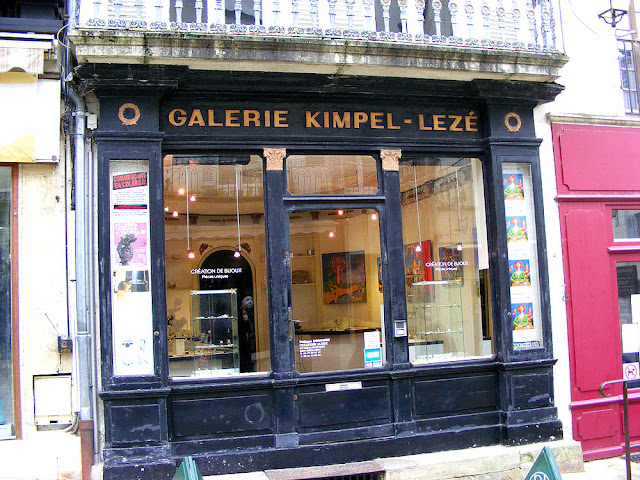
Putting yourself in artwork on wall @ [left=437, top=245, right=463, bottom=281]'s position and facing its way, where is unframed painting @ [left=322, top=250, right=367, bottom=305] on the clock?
The unframed painting is roughly at 2 o'clock from the artwork on wall.

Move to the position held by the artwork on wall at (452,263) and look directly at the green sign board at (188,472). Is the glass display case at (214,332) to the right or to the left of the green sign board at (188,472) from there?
right

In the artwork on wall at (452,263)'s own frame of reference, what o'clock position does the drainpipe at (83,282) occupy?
The drainpipe is roughly at 2 o'clock from the artwork on wall.

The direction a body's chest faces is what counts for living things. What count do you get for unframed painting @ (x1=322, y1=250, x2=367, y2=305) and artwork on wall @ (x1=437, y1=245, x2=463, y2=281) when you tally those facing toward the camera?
2

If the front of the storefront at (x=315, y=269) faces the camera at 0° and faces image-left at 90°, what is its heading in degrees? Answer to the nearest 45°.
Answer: approximately 0°

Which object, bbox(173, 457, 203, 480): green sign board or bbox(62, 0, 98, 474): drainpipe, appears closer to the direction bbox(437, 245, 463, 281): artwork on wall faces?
the green sign board

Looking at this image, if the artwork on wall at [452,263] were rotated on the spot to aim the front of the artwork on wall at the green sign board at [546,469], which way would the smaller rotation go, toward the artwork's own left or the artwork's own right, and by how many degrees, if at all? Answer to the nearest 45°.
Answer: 0° — it already faces it

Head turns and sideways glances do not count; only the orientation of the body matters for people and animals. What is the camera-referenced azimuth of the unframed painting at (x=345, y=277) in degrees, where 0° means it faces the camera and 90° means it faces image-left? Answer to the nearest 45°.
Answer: approximately 0°
